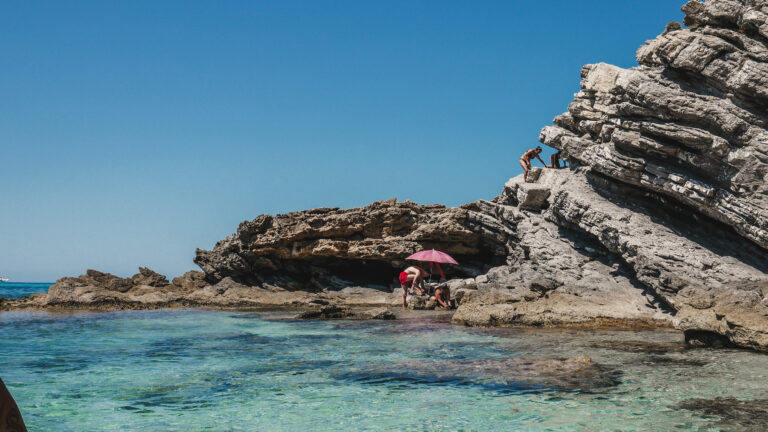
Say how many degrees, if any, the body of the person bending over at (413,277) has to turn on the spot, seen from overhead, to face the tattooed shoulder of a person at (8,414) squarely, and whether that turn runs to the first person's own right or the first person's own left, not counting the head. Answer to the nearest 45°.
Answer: approximately 90° to the first person's own right

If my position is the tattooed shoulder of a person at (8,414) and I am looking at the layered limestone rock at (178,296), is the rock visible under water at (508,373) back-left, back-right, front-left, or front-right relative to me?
front-right

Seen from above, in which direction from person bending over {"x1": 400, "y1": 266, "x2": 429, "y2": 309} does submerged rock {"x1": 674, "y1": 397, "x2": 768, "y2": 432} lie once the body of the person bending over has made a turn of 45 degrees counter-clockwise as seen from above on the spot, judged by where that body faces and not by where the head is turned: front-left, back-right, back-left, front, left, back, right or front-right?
back-right

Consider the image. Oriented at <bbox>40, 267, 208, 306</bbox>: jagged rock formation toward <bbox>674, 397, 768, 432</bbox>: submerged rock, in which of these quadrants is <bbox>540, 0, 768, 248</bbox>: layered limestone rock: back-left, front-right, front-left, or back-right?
front-left

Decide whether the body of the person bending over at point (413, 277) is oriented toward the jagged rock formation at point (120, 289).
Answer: no

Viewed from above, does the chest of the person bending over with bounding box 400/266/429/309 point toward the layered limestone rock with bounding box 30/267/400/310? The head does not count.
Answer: no

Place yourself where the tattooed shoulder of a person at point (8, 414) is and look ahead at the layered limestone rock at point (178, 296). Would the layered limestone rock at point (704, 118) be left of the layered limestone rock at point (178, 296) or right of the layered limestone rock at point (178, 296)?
right

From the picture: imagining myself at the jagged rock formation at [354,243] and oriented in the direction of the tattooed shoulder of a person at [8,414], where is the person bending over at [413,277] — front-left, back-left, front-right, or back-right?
front-left

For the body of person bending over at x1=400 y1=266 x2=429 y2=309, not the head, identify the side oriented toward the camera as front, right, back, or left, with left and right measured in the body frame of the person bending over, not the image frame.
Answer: right

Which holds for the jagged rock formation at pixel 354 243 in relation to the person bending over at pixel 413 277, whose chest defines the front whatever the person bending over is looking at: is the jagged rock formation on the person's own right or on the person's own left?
on the person's own left

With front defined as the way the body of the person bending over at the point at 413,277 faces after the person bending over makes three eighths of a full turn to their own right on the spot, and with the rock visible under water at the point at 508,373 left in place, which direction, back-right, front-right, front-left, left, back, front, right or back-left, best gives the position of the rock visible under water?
front-left
